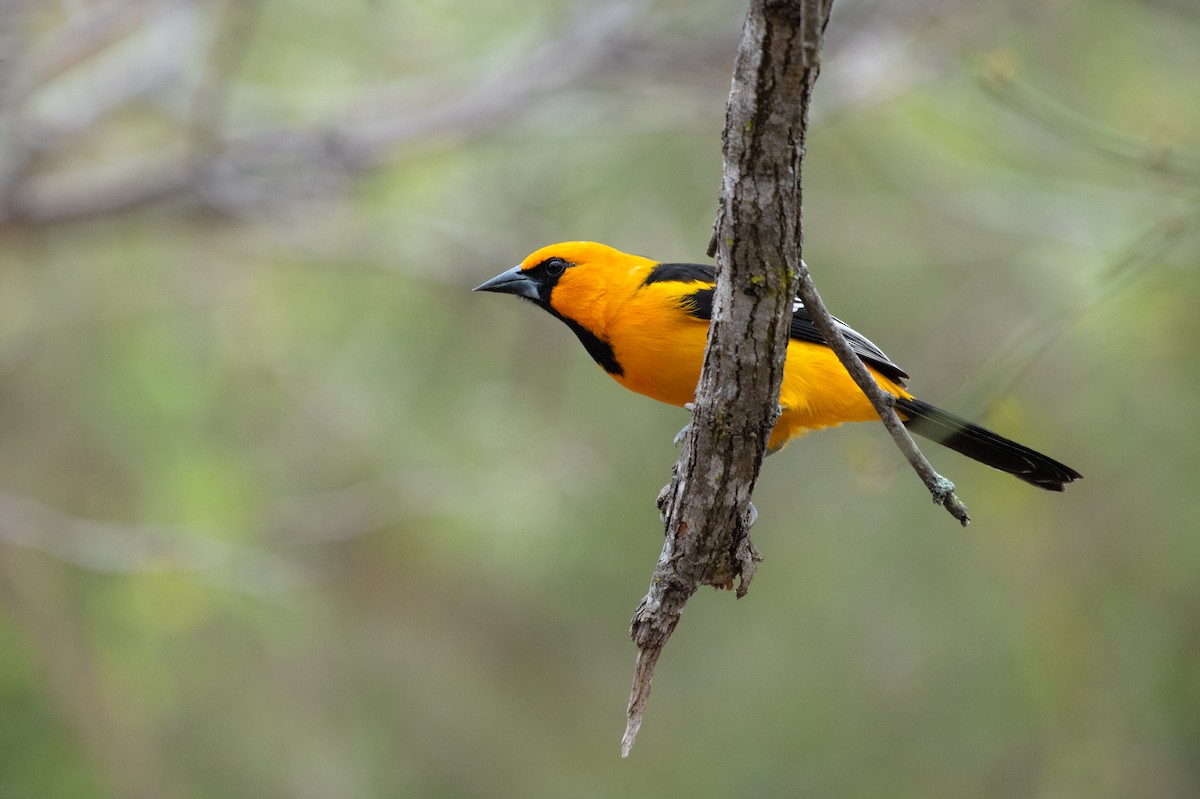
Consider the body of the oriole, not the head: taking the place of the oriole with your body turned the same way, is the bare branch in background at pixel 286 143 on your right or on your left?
on your right

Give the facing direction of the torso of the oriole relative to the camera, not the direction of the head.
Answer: to the viewer's left
